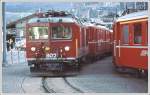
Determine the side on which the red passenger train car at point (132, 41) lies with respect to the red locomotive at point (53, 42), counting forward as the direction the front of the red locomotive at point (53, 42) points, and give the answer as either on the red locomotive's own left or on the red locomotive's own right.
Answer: on the red locomotive's own left

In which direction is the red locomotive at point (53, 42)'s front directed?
toward the camera

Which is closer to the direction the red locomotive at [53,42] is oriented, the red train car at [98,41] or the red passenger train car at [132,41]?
the red passenger train car

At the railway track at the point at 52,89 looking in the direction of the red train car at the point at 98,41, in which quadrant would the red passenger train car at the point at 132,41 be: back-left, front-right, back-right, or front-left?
front-right
